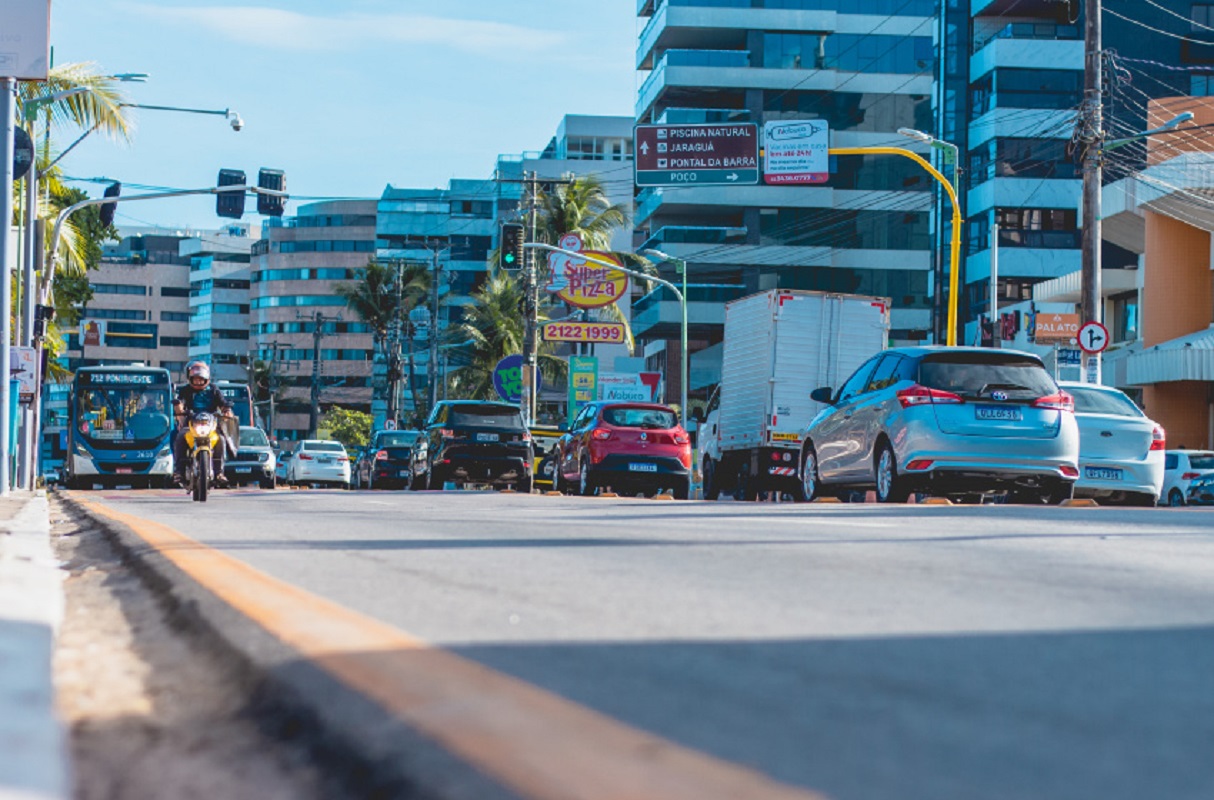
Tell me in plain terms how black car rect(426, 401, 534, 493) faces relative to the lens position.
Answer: facing away from the viewer

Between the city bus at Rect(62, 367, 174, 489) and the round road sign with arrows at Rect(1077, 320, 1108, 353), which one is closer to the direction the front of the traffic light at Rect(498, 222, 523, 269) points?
the round road sign with arrows

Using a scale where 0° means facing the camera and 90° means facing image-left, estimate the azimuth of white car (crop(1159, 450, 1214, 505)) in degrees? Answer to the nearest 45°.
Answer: approximately 135°

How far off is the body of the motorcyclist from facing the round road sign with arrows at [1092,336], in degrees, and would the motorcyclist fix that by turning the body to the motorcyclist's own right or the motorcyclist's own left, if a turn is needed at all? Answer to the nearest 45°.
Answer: approximately 90° to the motorcyclist's own left

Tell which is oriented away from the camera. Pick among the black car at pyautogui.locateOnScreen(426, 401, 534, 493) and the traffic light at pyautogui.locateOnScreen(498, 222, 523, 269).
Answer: the black car

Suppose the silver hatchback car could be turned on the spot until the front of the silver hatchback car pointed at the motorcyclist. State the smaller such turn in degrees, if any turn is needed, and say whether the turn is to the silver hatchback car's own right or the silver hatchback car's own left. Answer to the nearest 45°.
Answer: approximately 45° to the silver hatchback car's own left

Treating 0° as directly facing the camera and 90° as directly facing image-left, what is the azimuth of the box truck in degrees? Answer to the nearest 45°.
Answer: approximately 135°

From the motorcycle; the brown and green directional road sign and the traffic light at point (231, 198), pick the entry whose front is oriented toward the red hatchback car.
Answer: the brown and green directional road sign

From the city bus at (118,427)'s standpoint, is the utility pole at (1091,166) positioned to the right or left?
on its left

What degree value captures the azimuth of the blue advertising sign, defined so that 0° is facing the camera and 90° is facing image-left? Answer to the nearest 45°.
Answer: approximately 0°

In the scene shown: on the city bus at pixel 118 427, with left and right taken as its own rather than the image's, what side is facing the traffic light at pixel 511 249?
left

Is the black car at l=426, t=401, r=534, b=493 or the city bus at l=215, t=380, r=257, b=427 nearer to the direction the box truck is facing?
the city bus
